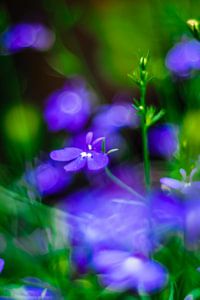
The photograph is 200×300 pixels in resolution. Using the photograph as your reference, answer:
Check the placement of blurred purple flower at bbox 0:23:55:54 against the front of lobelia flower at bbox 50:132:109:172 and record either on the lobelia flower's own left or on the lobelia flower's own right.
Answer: on the lobelia flower's own right

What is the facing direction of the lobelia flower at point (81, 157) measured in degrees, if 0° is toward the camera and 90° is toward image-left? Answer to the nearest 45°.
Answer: approximately 45°
